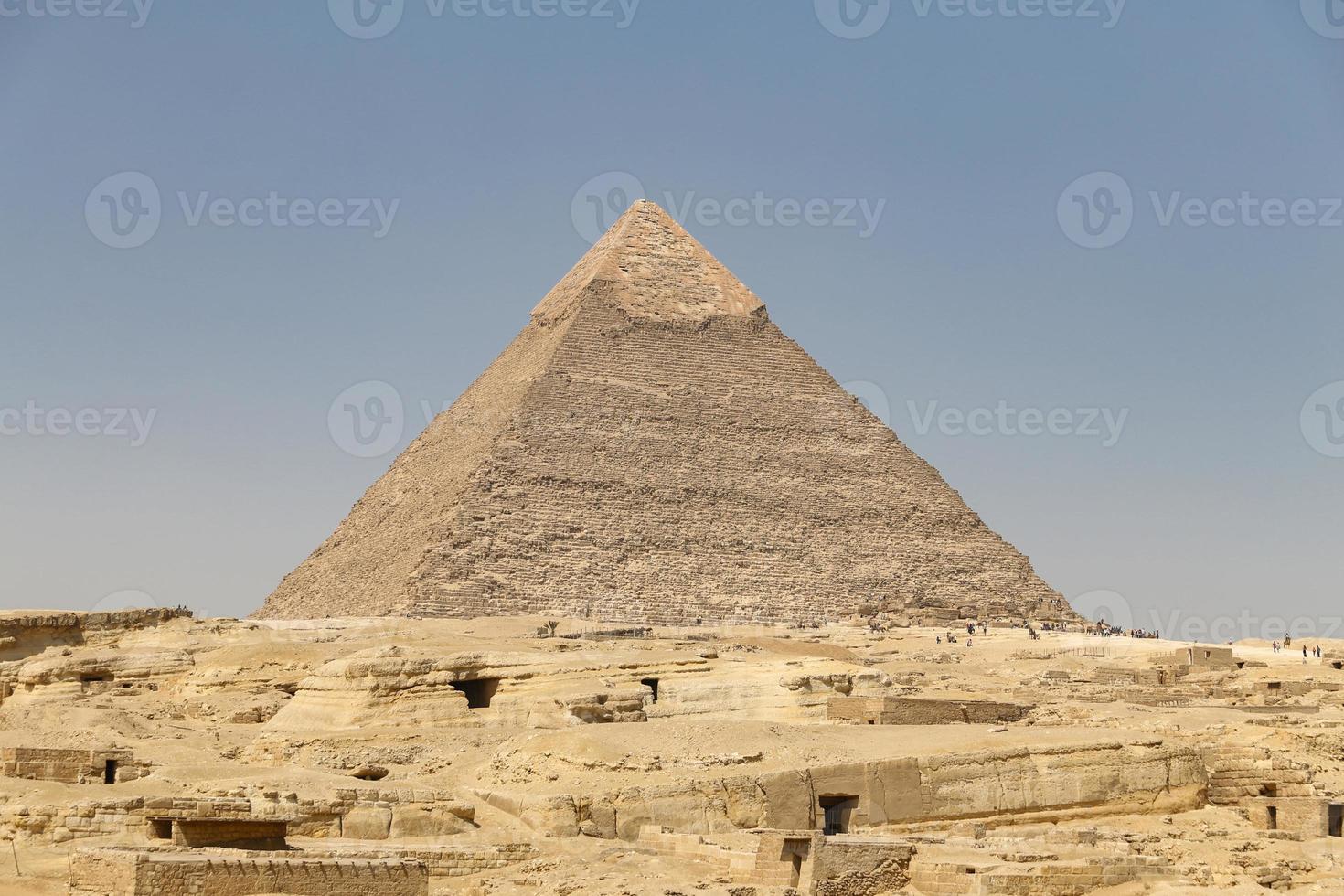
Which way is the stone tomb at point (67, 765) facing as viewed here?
toward the camera

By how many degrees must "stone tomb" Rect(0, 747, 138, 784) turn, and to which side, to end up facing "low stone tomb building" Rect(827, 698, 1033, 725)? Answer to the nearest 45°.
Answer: approximately 90° to its left

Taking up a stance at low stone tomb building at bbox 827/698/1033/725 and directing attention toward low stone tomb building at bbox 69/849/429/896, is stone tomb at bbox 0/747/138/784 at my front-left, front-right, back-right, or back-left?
front-right

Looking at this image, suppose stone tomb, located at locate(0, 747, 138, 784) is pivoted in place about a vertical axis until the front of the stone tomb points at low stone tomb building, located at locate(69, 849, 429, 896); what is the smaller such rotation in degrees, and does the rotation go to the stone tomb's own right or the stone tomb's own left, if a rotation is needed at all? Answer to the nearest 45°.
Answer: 0° — it already faces it

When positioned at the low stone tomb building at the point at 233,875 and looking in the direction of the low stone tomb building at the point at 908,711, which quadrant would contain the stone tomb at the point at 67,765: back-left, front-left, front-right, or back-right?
front-left

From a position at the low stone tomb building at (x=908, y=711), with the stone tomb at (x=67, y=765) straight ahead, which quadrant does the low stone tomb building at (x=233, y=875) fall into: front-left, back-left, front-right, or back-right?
front-left

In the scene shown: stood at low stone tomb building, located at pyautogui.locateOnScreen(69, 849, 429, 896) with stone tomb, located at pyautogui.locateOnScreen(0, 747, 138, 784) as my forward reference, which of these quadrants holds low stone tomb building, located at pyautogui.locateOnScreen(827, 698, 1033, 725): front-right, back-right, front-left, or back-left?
front-right
